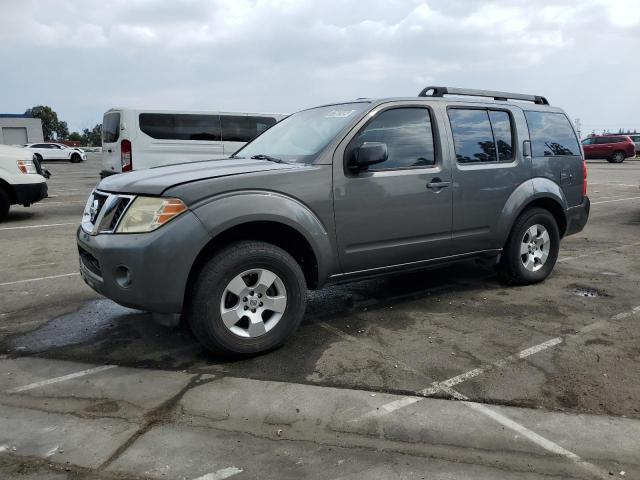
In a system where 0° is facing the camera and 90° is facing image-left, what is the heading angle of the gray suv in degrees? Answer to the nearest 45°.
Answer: approximately 45°

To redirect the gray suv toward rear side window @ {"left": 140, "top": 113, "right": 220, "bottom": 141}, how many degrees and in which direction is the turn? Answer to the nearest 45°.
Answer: approximately 135° to its right

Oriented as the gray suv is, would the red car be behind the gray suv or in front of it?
behind
